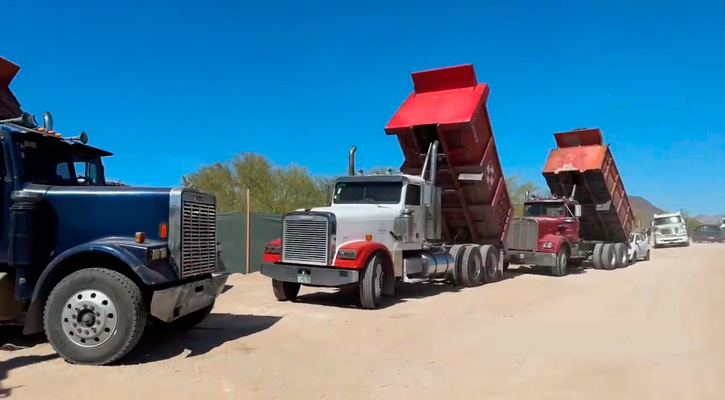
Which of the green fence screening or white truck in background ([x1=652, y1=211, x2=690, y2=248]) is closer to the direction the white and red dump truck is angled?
the green fence screening

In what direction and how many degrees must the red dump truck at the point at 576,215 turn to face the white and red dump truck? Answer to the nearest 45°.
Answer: approximately 45° to its left

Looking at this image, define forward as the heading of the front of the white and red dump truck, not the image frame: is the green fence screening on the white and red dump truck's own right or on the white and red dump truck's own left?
on the white and red dump truck's own right

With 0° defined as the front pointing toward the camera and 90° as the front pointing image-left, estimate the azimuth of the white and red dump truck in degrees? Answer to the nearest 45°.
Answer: approximately 45°

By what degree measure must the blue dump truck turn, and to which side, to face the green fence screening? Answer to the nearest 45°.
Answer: approximately 90° to its left

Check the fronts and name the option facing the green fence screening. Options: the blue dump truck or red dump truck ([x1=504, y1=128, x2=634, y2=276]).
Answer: the red dump truck

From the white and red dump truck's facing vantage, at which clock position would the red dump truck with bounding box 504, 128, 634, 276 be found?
The red dump truck is roughly at 6 o'clock from the white and red dump truck.

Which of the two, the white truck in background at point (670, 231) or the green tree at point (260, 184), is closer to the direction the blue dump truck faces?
the white truck in background

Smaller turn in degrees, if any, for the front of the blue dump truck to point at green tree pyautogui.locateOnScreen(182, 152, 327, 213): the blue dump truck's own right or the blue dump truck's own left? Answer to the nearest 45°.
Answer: approximately 135° to the blue dump truck's own left

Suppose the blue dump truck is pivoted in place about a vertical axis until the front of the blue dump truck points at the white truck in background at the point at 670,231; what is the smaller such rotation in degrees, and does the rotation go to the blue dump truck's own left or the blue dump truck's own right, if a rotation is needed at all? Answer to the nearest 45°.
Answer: approximately 90° to the blue dump truck's own left

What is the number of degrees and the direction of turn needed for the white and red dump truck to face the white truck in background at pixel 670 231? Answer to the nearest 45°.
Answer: approximately 180°

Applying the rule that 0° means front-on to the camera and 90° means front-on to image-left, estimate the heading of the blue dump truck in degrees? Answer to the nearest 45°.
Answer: approximately 315°

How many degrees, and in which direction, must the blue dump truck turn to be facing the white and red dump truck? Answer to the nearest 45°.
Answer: approximately 90° to its left
